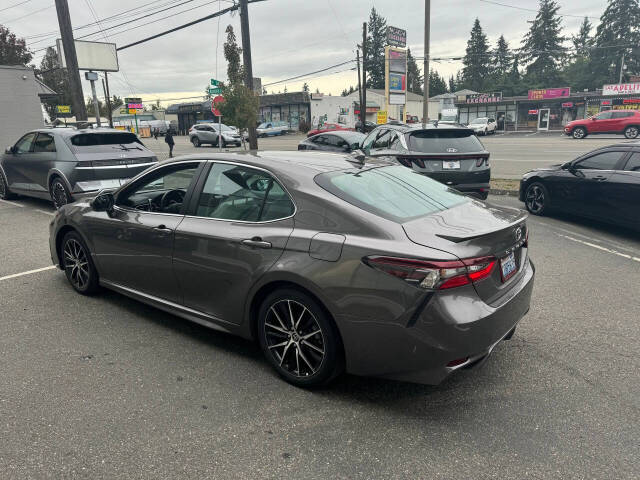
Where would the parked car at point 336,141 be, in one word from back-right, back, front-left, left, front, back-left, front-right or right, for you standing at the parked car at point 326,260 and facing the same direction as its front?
front-right

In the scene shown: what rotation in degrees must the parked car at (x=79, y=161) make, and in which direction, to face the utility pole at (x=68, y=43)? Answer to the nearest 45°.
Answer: approximately 45° to its right

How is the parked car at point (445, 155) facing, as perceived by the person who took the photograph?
facing away from the viewer and to the left of the viewer

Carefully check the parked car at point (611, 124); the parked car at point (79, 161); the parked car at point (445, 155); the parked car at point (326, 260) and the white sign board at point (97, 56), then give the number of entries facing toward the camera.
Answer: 1

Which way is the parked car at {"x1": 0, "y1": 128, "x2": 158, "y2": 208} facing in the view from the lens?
facing away from the viewer and to the left of the viewer

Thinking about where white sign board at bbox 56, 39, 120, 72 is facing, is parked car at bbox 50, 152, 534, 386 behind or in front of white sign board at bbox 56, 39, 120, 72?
in front

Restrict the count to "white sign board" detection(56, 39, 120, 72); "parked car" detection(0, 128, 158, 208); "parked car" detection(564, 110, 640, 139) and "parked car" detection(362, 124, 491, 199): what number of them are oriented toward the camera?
1

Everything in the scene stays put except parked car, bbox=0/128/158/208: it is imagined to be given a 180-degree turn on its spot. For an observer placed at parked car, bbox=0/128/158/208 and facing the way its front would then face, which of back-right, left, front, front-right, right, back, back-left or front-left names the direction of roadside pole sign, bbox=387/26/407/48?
left

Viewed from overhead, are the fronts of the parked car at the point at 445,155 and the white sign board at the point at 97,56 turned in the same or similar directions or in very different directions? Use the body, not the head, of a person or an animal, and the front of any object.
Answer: very different directions

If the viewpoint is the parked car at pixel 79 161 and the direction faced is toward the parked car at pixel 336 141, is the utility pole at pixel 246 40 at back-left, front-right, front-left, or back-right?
front-left

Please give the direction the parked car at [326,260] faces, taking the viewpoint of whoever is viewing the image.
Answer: facing away from the viewer and to the left of the viewer
